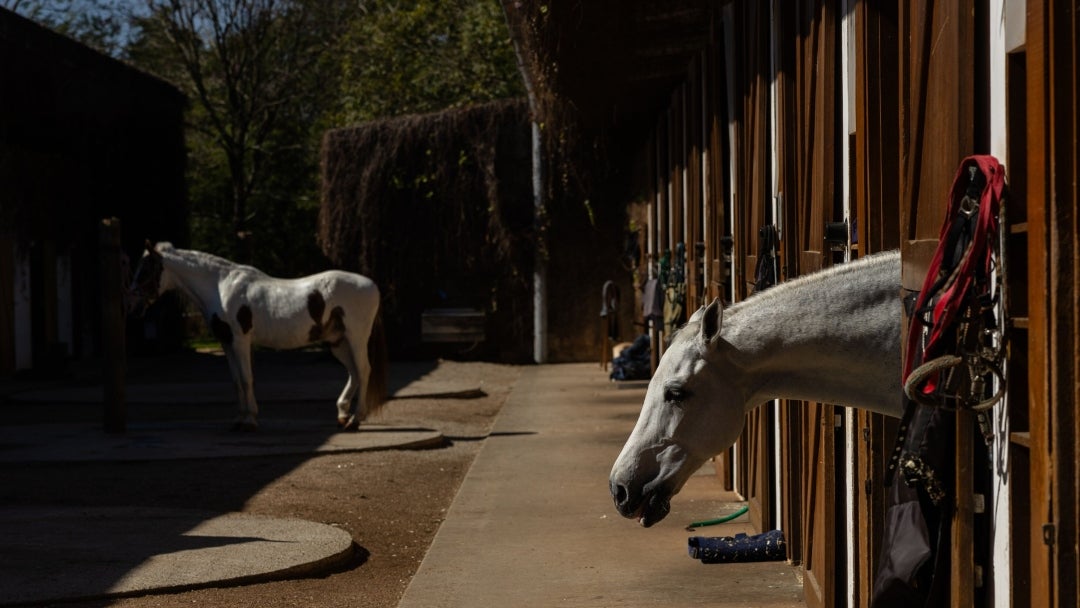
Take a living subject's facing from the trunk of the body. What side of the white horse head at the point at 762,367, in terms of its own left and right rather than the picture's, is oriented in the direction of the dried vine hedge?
right

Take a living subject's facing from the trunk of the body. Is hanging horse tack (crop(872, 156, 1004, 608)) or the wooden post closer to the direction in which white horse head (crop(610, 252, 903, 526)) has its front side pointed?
the wooden post

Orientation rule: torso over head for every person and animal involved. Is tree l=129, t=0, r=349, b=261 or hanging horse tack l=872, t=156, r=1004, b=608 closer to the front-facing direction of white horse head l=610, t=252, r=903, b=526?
the tree

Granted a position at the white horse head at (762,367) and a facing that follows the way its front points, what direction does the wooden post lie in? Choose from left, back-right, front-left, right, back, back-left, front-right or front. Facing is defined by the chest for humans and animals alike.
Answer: front-right

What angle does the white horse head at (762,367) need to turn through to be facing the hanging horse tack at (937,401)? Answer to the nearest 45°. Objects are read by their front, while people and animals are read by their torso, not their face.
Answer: approximately 135° to its left

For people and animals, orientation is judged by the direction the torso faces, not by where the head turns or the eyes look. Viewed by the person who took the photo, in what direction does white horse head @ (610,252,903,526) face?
facing to the left of the viewer
